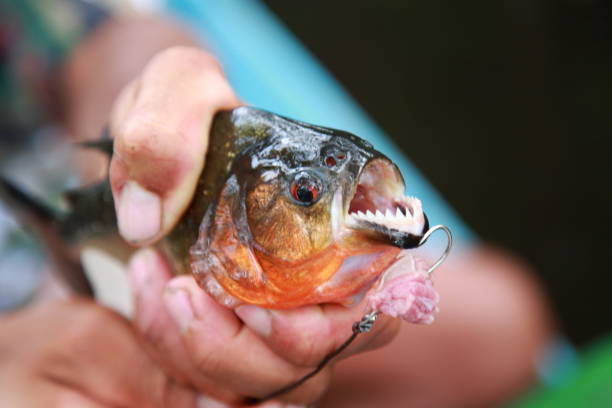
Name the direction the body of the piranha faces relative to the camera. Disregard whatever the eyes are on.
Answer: to the viewer's right
